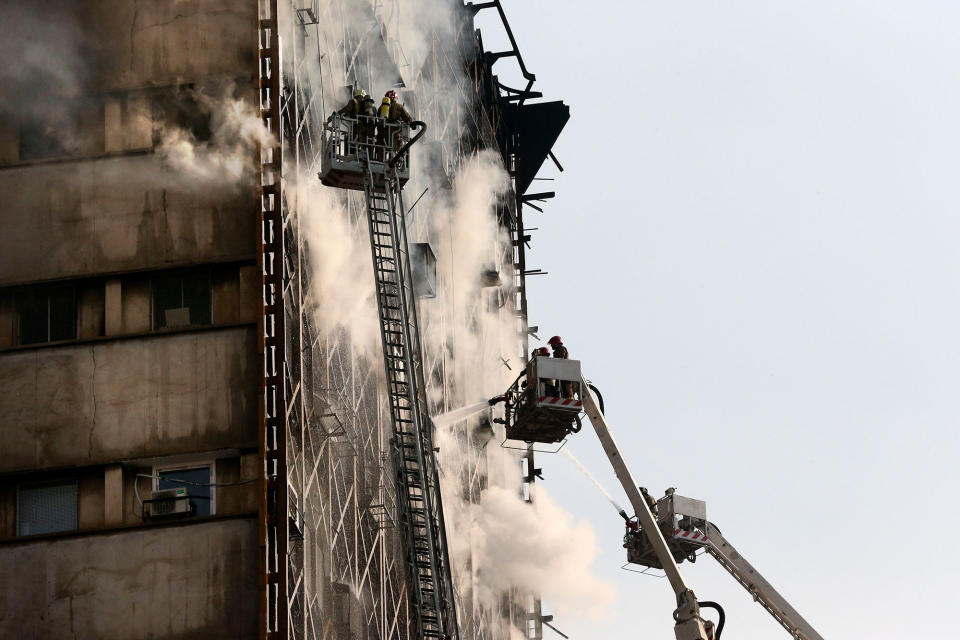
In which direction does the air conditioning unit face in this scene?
toward the camera

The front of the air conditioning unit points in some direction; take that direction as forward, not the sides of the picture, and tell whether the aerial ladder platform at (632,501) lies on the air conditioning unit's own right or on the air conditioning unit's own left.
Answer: on the air conditioning unit's own left

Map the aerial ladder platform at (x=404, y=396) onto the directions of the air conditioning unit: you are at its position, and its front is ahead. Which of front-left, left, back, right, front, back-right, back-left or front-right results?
left

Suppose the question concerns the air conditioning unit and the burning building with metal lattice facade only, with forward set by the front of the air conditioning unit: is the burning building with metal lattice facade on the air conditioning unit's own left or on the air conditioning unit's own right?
on the air conditioning unit's own left
